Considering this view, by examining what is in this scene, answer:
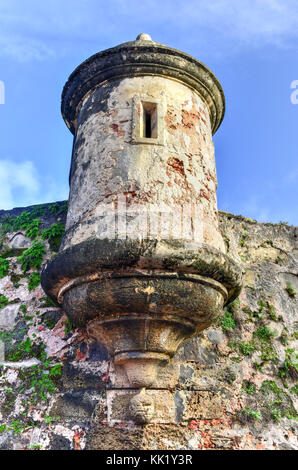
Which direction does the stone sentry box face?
toward the camera
